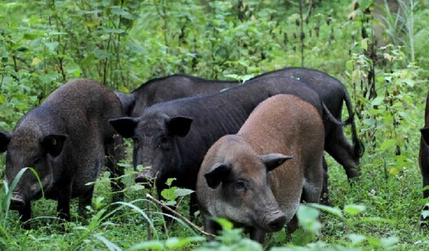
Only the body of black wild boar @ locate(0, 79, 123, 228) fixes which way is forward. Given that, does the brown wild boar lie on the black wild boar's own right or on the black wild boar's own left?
on the black wild boar's own left

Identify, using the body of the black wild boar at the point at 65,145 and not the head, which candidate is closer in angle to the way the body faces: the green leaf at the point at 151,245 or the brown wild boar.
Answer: the green leaf

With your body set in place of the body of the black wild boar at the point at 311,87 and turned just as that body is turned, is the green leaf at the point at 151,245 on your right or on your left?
on your left

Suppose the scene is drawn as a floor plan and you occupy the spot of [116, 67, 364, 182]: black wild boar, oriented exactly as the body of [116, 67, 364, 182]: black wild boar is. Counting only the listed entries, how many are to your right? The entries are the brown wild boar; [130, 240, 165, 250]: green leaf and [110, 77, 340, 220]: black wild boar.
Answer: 0

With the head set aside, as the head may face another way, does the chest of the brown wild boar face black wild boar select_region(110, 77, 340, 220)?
no

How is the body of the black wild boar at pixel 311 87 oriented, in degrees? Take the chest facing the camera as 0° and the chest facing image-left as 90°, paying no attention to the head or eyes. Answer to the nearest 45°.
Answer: approximately 90°

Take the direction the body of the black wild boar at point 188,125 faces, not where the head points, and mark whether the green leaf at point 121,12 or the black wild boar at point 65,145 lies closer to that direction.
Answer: the black wild boar

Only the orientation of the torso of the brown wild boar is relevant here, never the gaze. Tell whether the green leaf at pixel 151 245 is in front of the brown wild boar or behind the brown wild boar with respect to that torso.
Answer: in front

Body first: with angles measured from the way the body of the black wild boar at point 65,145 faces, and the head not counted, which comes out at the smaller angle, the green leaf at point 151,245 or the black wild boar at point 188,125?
the green leaf

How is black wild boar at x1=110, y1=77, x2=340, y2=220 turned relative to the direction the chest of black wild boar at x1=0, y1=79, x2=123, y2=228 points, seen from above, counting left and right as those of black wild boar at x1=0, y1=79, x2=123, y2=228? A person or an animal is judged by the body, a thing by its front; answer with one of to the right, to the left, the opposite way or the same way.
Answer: the same way

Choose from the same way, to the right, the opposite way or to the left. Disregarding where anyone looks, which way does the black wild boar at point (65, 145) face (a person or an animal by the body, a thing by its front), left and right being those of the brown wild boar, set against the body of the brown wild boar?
the same way

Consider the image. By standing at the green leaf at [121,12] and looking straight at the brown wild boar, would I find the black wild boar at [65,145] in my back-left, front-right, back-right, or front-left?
front-right

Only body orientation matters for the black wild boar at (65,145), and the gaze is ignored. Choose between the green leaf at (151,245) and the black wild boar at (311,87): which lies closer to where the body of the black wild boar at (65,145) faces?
the green leaf

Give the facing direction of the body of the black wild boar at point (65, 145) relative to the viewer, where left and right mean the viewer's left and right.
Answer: facing the viewer and to the left of the viewer

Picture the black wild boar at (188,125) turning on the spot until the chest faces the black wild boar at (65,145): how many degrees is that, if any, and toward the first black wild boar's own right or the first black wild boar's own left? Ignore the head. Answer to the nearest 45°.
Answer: approximately 45° to the first black wild boar's own right

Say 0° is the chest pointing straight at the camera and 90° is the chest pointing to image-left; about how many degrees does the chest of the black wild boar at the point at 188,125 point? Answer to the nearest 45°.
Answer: approximately 45°
